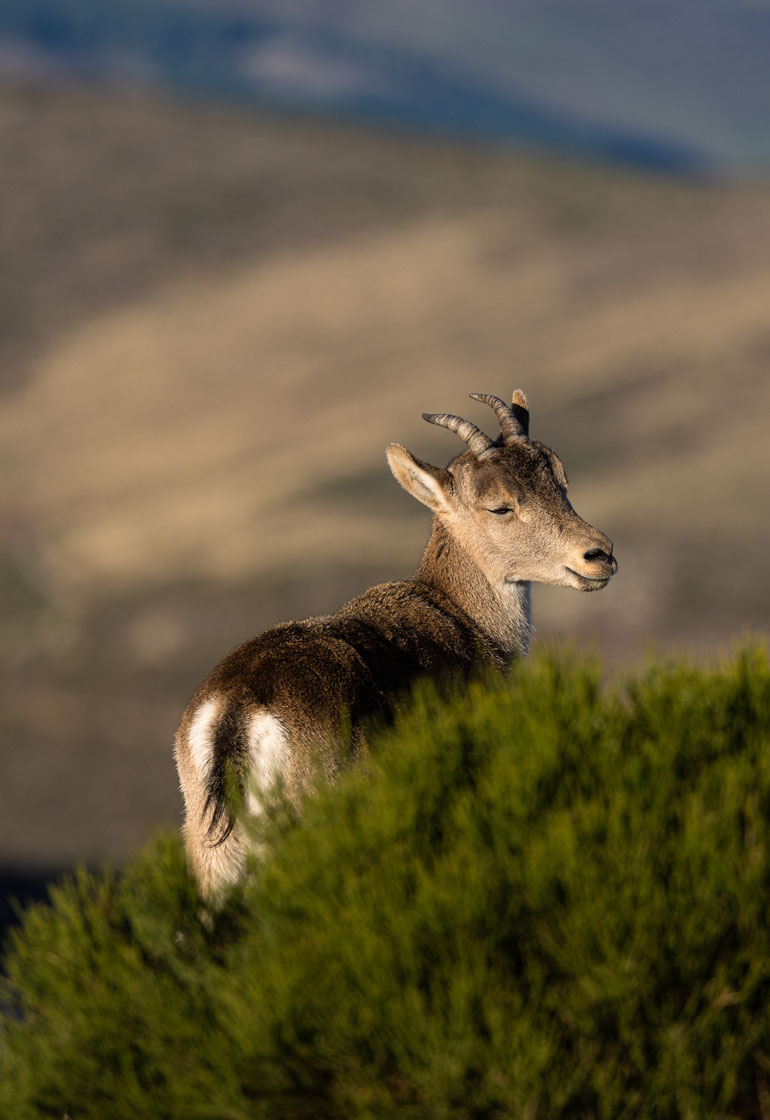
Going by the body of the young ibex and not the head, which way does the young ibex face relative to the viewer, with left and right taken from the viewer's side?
facing away from the viewer and to the right of the viewer

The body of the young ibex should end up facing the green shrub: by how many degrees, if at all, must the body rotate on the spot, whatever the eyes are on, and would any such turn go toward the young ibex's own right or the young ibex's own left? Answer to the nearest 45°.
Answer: approximately 135° to the young ibex's own right
